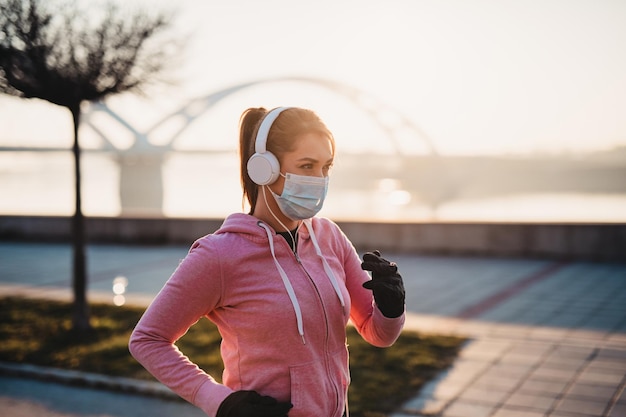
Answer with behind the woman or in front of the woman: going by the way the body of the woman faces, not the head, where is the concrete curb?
behind

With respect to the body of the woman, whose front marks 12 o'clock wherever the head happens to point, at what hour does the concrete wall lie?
The concrete wall is roughly at 8 o'clock from the woman.

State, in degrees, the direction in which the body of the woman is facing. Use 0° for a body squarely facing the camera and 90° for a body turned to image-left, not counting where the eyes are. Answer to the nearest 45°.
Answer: approximately 315°

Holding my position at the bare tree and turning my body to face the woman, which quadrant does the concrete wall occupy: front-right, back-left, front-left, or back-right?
back-left

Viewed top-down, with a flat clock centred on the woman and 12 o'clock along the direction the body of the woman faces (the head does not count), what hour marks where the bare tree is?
The bare tree is roughly at 7 o'clock from the woman.
